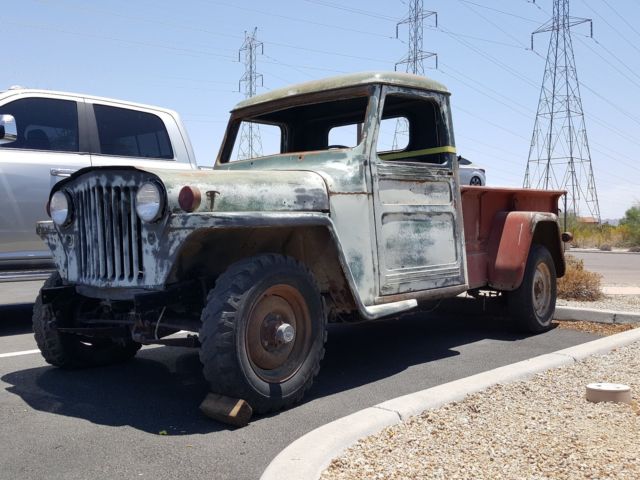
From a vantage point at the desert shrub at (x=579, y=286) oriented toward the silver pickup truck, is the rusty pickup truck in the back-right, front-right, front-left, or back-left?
front-left

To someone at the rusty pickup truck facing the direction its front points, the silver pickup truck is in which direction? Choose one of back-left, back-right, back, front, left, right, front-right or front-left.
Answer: right

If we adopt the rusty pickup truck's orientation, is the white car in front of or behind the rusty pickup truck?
behind

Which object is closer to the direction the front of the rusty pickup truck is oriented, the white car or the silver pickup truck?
the silver pickup truck

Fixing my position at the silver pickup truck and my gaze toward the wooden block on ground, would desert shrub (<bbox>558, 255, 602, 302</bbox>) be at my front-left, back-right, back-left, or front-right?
front-left

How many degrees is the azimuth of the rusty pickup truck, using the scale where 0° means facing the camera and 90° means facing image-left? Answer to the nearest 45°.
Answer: approximately 45°

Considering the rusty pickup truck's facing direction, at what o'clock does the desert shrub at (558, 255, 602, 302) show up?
The desert shrub is roughly at 6 o'clock from the rusty pickup truck.
